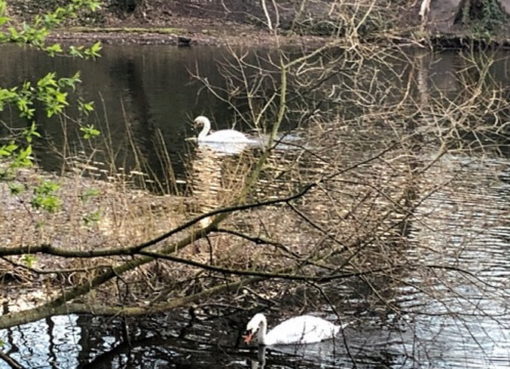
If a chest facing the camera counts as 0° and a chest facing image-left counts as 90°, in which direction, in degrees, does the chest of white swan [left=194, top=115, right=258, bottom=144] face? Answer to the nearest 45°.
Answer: approximately 90°
